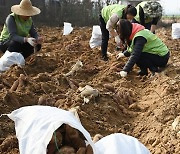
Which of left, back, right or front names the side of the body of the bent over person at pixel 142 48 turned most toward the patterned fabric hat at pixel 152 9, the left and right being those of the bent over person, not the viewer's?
right

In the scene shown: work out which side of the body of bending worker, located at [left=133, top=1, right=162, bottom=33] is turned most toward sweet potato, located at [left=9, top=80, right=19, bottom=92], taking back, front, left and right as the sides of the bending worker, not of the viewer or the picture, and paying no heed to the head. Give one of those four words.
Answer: right

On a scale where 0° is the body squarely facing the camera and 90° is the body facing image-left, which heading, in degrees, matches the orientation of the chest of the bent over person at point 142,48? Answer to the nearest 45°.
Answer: approximately 90°

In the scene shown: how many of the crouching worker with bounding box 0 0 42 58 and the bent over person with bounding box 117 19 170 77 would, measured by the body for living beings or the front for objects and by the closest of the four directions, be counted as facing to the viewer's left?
1

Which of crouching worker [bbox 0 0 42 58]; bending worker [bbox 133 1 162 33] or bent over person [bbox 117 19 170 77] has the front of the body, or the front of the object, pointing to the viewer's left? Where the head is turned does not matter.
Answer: the bent over person
